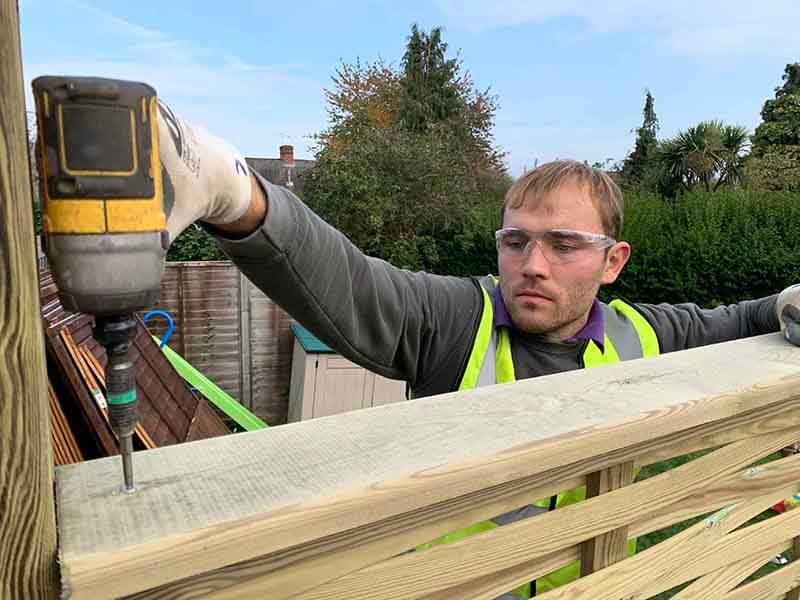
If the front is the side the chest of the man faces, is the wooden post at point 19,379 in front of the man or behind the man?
in front

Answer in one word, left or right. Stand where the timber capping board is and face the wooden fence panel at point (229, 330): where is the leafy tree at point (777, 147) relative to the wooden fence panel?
right

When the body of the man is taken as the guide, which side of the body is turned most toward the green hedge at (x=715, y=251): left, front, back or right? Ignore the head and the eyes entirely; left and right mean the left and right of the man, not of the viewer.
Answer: back

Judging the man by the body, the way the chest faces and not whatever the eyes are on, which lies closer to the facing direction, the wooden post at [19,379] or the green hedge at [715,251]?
the wooden post

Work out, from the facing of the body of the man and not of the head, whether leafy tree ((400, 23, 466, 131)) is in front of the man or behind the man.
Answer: behind

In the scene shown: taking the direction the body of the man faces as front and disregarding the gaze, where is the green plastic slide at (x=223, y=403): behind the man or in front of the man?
behind

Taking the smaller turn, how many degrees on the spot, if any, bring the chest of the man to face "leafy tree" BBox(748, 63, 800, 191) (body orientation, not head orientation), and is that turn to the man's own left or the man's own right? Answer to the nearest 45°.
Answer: approximately 135° to the man's own left

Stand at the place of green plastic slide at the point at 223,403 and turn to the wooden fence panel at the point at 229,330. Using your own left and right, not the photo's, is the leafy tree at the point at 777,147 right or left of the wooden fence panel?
right

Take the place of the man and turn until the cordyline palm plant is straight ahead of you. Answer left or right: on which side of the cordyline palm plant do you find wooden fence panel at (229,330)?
left

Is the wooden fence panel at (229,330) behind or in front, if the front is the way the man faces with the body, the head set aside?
behind

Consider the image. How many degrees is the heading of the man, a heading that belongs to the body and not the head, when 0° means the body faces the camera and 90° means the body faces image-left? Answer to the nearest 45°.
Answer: approximately 0°

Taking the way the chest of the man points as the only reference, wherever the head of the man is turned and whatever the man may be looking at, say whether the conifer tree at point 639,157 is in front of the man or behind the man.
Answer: behind

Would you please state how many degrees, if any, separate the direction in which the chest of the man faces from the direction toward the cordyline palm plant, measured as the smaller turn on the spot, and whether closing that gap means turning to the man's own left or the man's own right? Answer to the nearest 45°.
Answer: approximately 180°

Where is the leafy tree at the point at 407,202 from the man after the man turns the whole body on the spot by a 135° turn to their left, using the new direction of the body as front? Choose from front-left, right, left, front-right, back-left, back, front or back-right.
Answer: front-left
